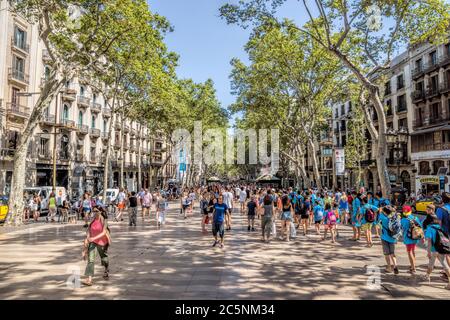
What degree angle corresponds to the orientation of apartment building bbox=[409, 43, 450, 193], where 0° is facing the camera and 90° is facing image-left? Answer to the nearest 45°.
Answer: approximately 45°

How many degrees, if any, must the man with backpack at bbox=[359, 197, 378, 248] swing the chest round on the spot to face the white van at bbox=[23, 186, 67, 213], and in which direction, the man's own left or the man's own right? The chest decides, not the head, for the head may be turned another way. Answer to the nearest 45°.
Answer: approximately 45° to the man's own left

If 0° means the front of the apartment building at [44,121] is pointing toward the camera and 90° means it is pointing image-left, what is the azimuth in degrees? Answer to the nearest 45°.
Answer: approximately 315°

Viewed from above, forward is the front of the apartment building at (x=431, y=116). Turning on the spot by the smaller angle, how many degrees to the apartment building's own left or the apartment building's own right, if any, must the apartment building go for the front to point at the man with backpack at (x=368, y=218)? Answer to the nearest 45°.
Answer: approximately 45° to the apartment building's own left

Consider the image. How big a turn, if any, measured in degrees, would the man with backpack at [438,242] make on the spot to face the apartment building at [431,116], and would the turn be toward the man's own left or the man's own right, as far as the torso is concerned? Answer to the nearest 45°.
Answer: approximately 45° to the man's own right

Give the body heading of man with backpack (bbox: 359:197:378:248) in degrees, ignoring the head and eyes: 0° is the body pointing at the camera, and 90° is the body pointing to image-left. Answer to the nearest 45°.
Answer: approximately 135°

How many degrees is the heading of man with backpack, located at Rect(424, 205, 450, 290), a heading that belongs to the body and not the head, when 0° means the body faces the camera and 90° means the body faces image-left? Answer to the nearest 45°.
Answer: approximately 135°
